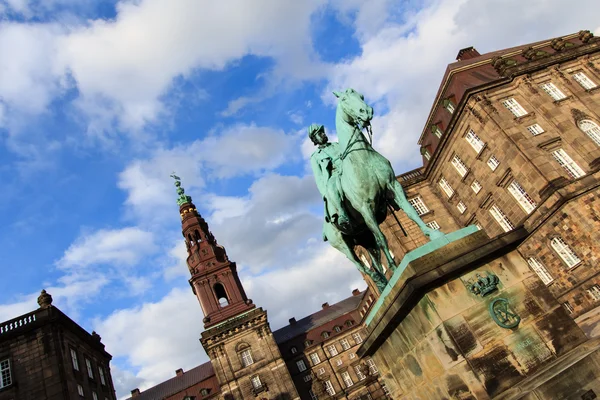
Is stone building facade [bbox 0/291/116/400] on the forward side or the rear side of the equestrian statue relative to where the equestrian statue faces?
on the rear side

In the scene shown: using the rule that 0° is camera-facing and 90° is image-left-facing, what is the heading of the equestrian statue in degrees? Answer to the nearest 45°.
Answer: approximately 315°

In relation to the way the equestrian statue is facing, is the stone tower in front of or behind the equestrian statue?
behind
